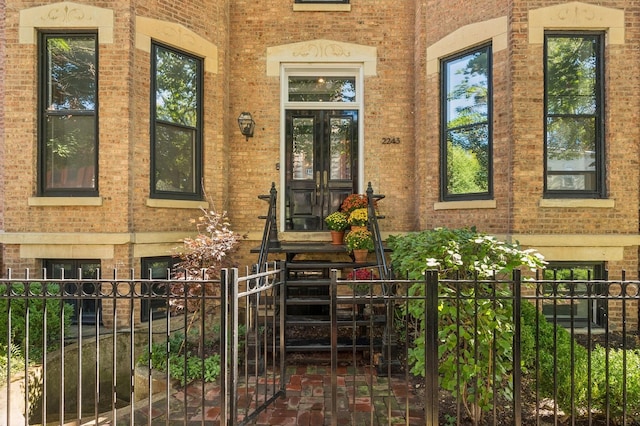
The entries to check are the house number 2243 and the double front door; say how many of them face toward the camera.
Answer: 2

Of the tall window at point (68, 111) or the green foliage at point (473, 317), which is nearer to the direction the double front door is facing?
the green foliage

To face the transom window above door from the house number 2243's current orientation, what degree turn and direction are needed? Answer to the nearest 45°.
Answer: approximately 90° to its right

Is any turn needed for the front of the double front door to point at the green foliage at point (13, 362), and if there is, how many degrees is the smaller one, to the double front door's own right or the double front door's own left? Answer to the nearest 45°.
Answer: approximately 45° to the double front door's own right
